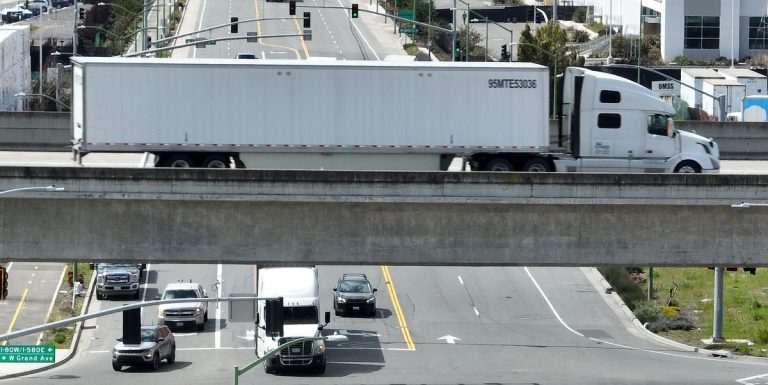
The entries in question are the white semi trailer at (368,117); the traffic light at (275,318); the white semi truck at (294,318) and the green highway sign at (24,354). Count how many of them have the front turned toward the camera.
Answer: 2

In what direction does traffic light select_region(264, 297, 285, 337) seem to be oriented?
away from the camera

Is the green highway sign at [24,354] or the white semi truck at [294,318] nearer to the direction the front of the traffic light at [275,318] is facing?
the white semi truck

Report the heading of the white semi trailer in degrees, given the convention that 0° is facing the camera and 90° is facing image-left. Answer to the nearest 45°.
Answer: approximately 270°

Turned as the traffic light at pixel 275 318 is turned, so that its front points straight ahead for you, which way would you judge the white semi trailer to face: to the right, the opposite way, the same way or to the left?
to the right

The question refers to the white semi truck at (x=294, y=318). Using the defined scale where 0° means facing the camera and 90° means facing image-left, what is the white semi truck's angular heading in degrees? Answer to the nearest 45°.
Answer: approximately 0°

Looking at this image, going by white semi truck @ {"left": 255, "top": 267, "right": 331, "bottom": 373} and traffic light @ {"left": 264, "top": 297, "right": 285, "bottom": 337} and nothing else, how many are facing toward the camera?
1

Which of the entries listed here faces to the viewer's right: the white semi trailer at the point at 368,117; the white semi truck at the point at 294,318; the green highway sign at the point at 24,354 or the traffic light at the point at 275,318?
the white semi trailer
